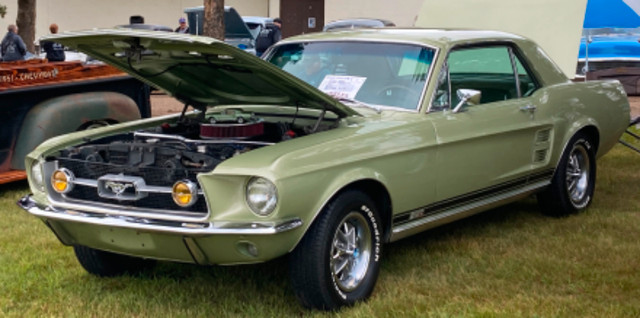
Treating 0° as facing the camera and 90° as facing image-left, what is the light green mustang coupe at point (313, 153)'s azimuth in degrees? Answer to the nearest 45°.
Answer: approximately 45°

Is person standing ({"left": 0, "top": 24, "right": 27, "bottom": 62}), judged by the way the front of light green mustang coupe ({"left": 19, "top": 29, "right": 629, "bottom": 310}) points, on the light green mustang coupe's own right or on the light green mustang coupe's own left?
on the light green mustang coupe's own right
